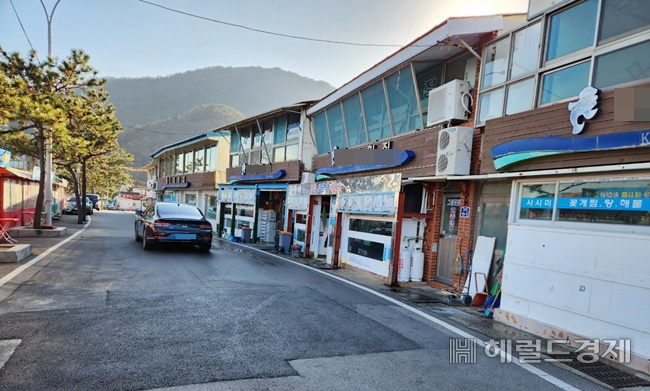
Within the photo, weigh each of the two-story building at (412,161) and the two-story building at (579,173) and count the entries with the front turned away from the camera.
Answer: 0

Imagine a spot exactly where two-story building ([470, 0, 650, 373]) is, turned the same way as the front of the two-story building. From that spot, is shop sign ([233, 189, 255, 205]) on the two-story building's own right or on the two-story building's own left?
on the two-story building's own right

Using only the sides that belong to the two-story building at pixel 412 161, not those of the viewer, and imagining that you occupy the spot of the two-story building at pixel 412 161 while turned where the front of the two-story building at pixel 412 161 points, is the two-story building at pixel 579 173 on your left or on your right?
on your left

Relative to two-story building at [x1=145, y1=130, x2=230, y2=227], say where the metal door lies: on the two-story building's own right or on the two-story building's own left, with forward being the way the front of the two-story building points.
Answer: on the two-story building's own left

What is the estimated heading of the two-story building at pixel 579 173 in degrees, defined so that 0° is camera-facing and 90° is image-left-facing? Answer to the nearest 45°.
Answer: approximately 45°
